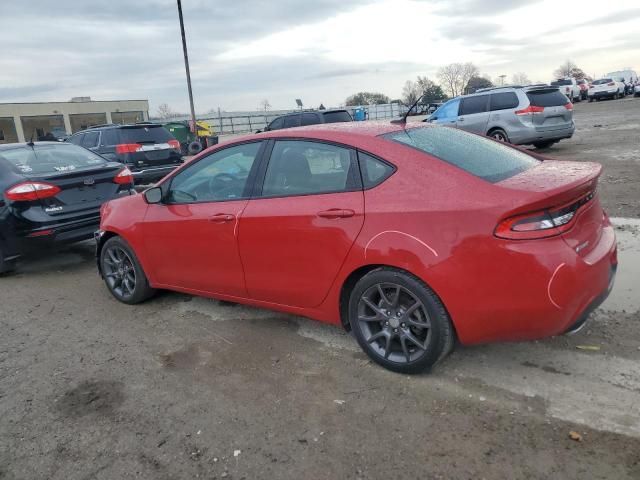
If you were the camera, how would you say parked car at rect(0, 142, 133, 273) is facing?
facing away from the viewer and to the left of the viewer

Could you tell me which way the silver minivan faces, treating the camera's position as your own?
facing away from the viewer and to the left of the viewer

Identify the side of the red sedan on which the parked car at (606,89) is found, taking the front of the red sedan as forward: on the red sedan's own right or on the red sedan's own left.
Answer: on the red sedan's own right

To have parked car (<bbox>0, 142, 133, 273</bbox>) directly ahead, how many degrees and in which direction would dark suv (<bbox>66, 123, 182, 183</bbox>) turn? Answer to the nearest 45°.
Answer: approximately 135° to its left

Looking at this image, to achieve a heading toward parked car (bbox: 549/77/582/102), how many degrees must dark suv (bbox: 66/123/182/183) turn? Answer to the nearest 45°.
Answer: approximately 90° to its right

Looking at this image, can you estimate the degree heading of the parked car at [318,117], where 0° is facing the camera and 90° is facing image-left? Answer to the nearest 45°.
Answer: approximately 135°

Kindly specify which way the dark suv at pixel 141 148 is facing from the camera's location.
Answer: facing away from the viewer and to the left of the viewer

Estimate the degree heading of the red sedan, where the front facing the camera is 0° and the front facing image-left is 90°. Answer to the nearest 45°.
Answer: approximately 135°

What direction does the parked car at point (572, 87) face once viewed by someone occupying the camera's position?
facing away from the viewer and to the left of the viewer

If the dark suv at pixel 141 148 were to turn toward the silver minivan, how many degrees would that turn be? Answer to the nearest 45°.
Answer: approximately 135° to its right
